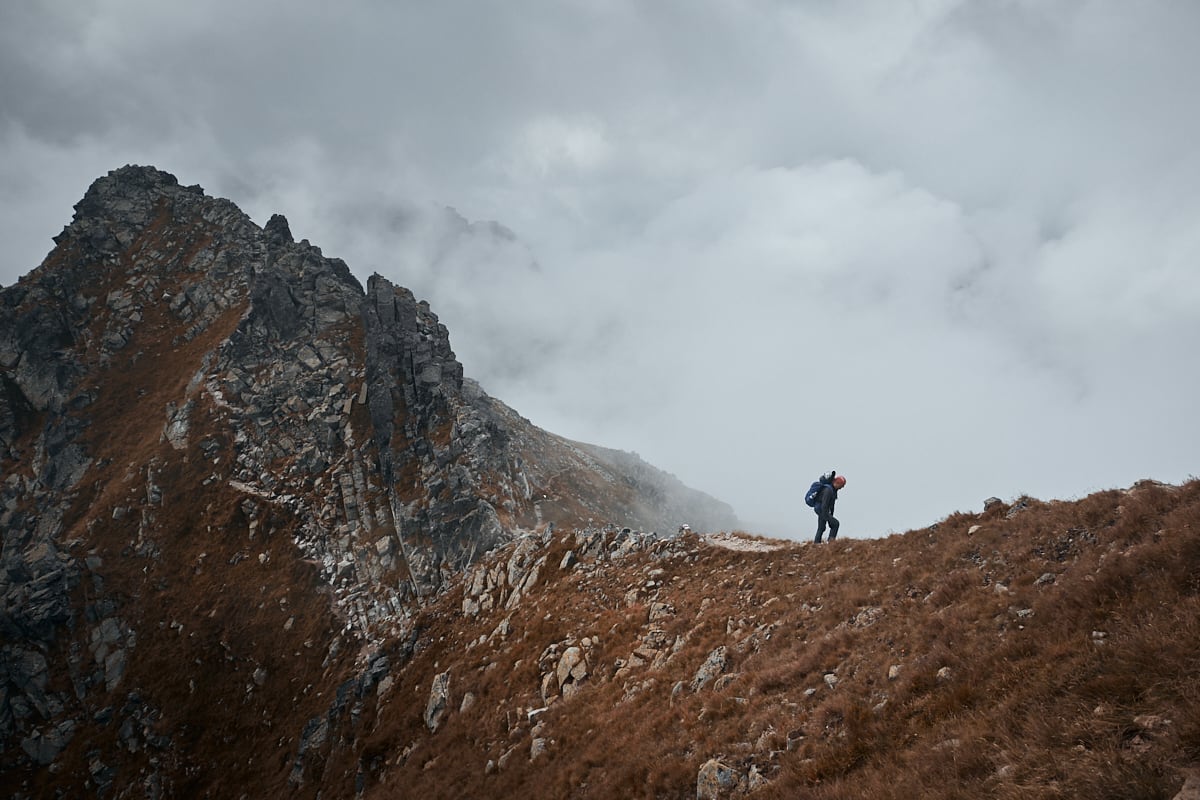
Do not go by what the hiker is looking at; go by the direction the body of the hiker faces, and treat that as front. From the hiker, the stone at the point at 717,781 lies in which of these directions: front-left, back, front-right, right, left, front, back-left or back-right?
right

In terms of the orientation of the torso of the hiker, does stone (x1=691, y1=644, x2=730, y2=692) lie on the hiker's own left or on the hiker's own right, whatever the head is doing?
on the hiker's own right

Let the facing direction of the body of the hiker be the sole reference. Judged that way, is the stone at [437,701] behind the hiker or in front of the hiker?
behind

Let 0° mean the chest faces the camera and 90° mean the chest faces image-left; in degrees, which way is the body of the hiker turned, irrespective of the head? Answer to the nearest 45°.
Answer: approximately 270°
